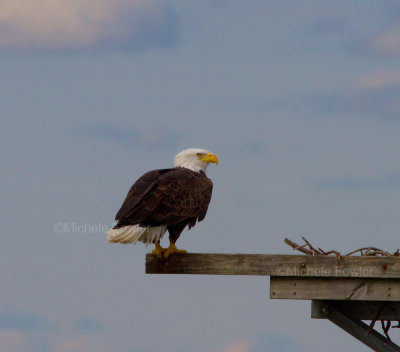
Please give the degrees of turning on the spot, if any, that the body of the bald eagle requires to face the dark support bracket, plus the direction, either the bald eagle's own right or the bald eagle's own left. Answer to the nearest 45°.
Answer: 0° — it already faces it

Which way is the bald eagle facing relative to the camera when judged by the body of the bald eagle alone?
to the viewer's right

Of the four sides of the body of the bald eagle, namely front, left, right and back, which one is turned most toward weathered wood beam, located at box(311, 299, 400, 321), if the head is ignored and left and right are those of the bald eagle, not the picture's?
front

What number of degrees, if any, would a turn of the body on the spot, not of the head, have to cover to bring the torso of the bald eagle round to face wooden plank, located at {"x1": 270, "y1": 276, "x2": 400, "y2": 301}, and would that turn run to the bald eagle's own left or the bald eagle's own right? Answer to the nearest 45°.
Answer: approximately 45° to the bald eagle's own right

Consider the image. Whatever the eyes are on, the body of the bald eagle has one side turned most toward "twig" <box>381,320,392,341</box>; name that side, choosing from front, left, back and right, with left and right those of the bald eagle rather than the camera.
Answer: front

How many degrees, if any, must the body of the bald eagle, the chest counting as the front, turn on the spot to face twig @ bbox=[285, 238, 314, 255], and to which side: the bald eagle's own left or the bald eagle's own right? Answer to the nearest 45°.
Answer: approximately 45° to the bald eagle's own right
